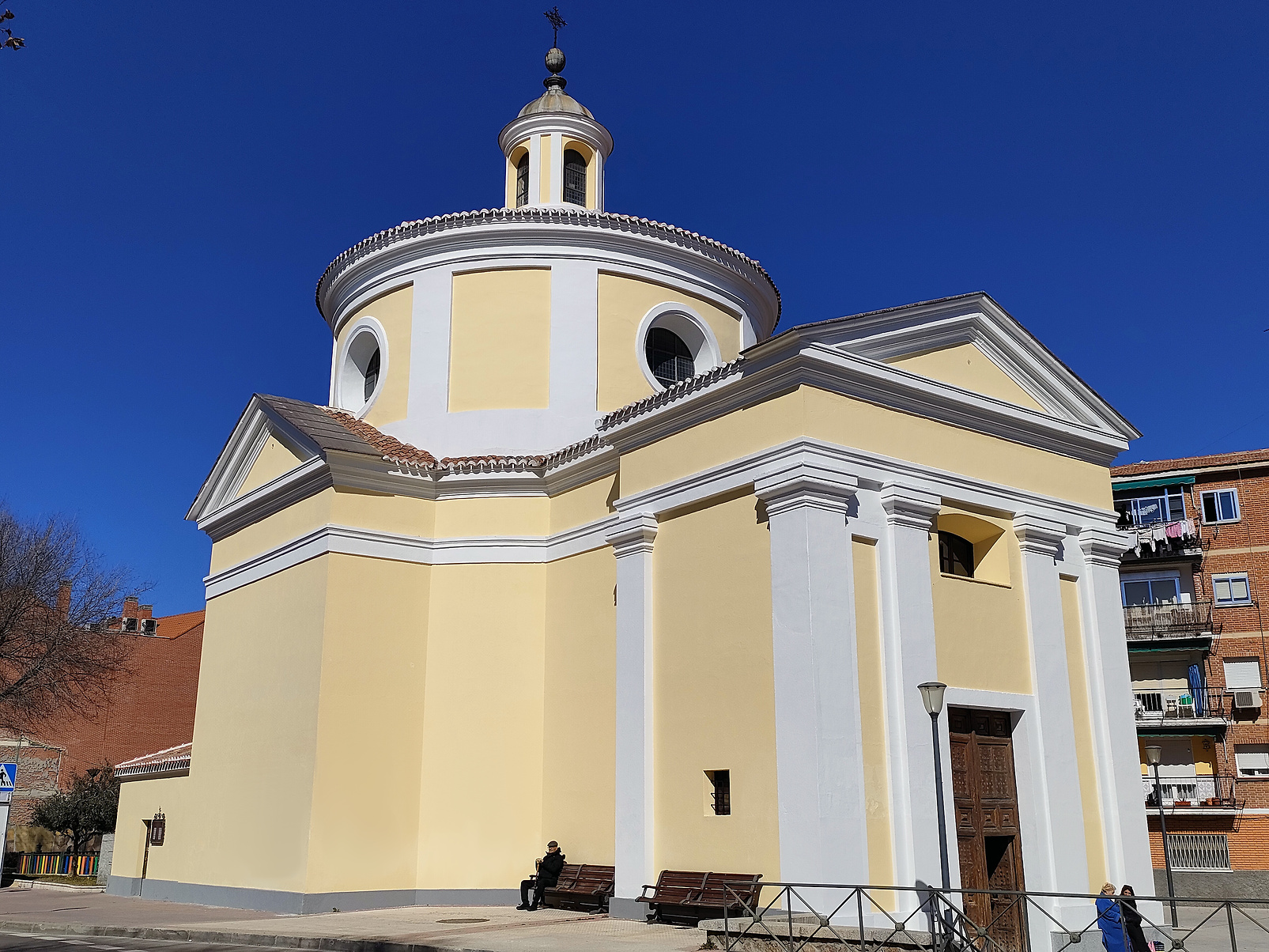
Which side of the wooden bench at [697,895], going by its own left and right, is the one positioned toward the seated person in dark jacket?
right

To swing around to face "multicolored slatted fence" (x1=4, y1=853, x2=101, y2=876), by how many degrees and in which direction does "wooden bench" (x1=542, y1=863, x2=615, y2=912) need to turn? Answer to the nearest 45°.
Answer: approximately 90° to its right

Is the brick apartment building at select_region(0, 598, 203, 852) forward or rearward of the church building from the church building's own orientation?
rearward

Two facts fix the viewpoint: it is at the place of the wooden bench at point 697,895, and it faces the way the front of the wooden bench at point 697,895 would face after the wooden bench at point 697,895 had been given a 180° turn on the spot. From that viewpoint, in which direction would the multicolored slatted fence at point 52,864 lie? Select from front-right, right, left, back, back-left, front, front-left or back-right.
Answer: left

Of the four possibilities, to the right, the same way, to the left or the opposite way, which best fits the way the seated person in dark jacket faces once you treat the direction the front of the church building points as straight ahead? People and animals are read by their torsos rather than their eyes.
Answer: to the right

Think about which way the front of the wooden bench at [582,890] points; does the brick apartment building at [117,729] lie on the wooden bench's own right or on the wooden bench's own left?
on the wooden bench's own right

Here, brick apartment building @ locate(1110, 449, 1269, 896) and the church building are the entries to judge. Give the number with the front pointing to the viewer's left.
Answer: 0

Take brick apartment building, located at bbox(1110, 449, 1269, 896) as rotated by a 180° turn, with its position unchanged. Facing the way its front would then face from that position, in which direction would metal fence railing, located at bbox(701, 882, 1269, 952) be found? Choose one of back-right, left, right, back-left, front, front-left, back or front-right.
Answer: back

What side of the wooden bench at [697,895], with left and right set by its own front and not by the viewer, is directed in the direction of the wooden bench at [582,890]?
right

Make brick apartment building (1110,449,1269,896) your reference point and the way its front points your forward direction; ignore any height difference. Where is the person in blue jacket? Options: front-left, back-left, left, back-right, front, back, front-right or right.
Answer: front

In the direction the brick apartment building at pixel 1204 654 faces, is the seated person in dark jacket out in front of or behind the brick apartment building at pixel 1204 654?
in front

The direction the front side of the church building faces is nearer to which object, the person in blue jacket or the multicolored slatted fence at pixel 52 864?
the person in blue jacket

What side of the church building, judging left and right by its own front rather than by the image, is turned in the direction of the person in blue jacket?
front

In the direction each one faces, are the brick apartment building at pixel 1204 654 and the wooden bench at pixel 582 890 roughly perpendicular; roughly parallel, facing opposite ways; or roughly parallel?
roughly parallel

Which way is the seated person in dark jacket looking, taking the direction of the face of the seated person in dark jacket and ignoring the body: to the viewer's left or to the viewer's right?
to the viewer's left

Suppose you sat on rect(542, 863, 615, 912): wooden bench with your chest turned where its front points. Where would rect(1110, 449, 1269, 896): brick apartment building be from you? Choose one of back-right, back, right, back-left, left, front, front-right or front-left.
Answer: back

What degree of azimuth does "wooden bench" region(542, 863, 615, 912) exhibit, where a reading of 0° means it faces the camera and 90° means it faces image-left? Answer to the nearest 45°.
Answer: approximately 45°

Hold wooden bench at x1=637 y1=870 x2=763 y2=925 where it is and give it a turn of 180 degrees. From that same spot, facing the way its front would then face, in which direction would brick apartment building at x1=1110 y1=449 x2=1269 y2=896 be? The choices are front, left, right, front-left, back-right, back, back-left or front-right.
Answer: front

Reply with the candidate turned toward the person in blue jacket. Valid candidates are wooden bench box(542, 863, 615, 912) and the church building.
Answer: the church building
